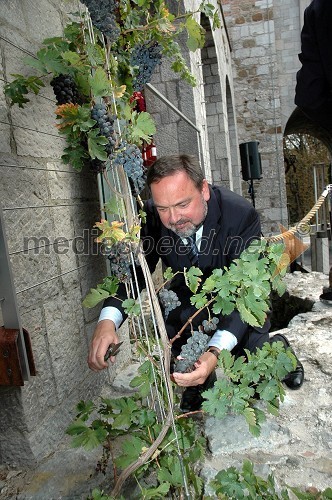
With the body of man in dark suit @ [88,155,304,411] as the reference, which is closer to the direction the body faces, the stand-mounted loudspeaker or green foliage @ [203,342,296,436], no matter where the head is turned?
the green foliage

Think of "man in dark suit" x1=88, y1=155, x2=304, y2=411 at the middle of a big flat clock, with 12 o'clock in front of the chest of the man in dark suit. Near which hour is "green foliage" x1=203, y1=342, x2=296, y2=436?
The green foliage is roughly at 10 o'clock from the man in dark suit.

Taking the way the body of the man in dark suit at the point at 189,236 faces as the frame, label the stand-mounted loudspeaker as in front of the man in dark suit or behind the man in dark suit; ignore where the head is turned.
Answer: behind

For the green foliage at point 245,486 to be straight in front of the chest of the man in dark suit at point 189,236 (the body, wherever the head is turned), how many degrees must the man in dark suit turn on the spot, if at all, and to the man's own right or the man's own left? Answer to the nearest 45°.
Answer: approximately 45° to the man's own left

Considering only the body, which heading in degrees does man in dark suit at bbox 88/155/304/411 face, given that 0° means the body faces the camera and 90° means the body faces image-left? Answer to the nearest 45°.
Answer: approximately 45°

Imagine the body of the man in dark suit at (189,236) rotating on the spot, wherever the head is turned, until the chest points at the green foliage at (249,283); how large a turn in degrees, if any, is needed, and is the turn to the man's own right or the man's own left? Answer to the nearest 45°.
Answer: approximately 45° to the man's own left
